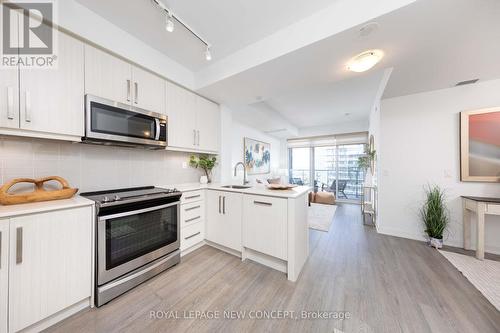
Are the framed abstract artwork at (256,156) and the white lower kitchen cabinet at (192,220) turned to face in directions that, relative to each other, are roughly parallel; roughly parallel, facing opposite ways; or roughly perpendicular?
roughly parallel

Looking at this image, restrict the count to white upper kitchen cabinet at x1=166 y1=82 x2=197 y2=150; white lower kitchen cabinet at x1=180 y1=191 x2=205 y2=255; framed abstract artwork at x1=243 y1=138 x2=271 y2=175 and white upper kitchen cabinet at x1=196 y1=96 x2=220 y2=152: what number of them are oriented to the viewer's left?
0

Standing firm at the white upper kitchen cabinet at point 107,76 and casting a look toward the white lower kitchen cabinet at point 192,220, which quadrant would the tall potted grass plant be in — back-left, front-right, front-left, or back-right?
front-right

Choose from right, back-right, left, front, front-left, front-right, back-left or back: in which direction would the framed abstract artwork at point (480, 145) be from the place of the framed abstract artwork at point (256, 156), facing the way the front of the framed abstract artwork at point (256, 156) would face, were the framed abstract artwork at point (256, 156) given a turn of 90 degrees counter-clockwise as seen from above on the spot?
right

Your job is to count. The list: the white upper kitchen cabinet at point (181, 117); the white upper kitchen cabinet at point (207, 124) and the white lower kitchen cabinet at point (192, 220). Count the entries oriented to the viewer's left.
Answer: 0

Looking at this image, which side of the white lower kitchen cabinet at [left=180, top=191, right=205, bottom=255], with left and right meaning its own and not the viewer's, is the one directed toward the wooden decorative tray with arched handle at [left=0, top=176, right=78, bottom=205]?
right

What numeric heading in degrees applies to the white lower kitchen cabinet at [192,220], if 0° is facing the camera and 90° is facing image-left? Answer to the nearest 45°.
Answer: approximately 315°

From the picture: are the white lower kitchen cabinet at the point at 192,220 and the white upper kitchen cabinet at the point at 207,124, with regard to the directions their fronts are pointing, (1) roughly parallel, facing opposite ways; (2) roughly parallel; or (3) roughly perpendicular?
roughly parallel

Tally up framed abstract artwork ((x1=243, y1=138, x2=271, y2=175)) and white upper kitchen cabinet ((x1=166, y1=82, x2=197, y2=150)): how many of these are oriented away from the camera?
0

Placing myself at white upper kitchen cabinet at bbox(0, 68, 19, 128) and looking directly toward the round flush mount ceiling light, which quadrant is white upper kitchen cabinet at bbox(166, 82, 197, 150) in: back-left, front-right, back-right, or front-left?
front-left

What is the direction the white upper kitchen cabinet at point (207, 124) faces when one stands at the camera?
facing the viewer and to the right of the viewer
